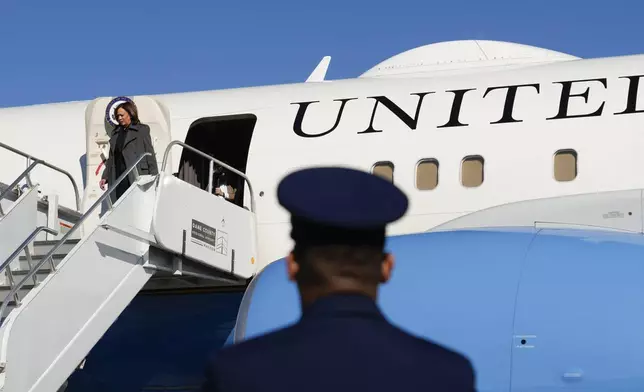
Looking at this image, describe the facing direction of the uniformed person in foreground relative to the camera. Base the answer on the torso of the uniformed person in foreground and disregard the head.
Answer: away from the camera

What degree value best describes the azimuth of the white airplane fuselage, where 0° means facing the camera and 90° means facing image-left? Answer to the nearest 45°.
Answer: approximately 90°

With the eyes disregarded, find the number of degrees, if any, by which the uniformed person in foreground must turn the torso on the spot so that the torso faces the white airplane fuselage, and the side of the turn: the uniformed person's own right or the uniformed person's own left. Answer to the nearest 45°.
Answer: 0° — they already face it

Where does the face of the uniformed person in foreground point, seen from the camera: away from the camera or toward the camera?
away from the camera

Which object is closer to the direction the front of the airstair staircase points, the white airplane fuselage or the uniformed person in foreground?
the uniformed person in foreground

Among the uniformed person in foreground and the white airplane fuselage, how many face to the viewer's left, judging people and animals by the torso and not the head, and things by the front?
1

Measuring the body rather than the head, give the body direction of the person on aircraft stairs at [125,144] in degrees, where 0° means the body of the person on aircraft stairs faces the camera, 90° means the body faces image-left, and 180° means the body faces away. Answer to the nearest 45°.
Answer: approximately 45°

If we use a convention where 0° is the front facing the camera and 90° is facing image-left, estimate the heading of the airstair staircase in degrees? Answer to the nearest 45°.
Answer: approximately 45°
